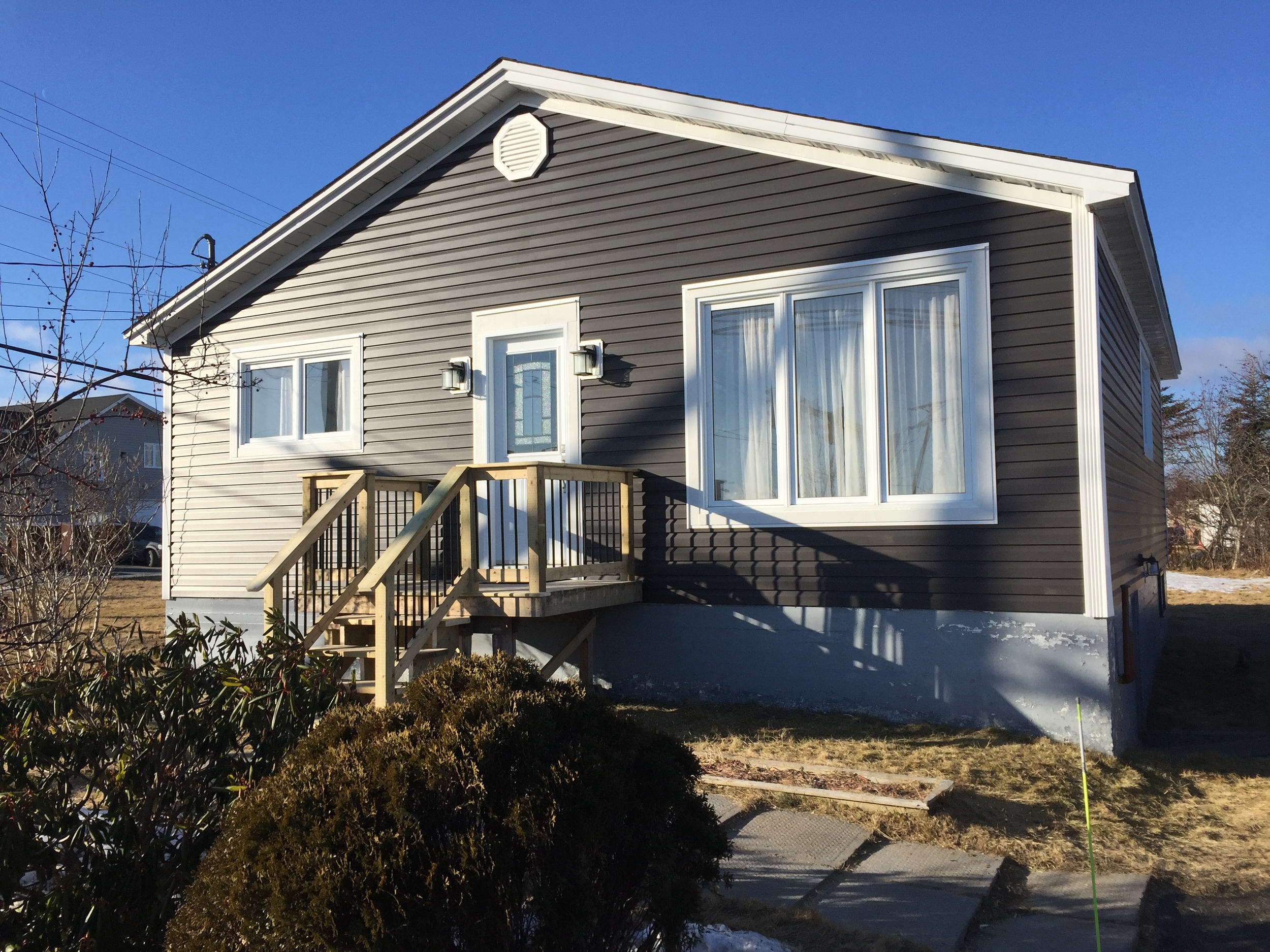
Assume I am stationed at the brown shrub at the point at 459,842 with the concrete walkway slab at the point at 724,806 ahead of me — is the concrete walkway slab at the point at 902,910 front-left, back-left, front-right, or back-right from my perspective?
front-right

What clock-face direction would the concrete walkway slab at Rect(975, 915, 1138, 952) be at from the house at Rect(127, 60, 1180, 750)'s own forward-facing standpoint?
The concrete walkway slab is roughly at 10 o'clock from the house.

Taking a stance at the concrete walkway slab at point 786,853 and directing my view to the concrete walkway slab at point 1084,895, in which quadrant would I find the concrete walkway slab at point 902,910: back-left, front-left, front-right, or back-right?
front-right

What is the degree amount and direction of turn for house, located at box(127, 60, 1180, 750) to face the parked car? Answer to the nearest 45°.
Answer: approximately 90° to its right

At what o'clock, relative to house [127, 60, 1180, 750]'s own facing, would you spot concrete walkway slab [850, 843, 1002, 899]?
The concrete walkway slab is roughly at 10 o'clock from the house.

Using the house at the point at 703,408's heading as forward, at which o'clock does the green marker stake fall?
The green marker stake is roughly at 10 o'clock from the house.

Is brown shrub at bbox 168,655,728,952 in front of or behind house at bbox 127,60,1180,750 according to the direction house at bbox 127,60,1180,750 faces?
in front

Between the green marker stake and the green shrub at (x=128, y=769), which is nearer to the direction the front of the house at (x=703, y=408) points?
the green shrub

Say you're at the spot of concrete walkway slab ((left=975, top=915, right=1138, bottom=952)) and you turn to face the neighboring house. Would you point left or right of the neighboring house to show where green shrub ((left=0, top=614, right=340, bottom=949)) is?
left

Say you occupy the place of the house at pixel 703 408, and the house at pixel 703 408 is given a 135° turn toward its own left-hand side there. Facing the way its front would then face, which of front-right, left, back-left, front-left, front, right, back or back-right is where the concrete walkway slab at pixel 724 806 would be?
right

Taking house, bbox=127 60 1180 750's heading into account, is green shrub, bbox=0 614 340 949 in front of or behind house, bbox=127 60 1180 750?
in front

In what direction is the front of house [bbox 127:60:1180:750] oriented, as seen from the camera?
facing the viewer and to the left of the viewer

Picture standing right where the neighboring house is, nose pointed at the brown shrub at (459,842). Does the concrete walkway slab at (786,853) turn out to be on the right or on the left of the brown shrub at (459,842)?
left

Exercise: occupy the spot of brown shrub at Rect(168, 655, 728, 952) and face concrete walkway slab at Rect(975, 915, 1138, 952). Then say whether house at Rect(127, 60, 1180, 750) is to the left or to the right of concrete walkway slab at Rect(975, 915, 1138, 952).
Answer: left
